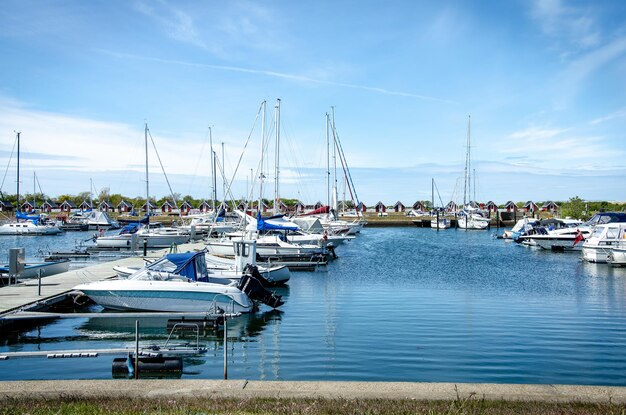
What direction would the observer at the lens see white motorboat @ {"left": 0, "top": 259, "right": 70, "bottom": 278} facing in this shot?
facing to the right of the viewer

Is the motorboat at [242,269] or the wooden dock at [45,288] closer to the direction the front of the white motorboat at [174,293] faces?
the wooden dock

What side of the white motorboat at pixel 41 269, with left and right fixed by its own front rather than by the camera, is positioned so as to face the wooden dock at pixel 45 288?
right

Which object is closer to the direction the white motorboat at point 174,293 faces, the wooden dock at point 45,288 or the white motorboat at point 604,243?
the wooden dock

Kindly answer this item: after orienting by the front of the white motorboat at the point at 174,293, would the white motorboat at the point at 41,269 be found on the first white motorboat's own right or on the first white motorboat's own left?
on the first white motorboat's own right

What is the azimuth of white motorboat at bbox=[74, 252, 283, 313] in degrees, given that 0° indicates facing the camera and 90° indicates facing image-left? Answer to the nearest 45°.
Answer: approximately 90°

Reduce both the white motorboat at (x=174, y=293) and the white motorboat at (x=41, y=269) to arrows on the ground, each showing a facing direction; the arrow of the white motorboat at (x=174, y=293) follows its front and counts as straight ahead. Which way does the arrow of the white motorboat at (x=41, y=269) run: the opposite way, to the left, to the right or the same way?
the opposite way
